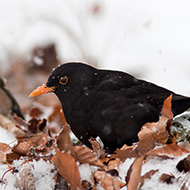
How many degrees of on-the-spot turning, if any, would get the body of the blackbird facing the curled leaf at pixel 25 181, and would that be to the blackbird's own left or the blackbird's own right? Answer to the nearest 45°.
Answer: approximately 90° to the blackbird's own left

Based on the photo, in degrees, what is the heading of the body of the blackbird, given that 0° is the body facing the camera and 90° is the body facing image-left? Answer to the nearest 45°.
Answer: approximately 90°

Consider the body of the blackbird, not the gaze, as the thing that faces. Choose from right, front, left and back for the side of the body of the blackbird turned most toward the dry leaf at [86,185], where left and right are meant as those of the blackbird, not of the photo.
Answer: left

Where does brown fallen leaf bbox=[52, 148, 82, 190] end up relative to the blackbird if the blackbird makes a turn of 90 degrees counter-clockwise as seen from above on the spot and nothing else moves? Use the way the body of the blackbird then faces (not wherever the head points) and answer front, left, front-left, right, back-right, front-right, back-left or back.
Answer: front

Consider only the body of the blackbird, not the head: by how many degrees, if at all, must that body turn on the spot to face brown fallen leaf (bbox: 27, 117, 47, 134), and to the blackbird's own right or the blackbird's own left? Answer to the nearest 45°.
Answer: approximately 45° to the blackbird's own right

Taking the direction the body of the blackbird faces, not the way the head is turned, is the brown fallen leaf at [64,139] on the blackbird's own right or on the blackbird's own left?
on the blackbird's own left

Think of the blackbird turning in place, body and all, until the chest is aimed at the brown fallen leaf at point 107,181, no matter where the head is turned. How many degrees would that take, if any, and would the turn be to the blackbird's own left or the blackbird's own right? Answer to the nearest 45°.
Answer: approximately 90° to the blackbird's own left
